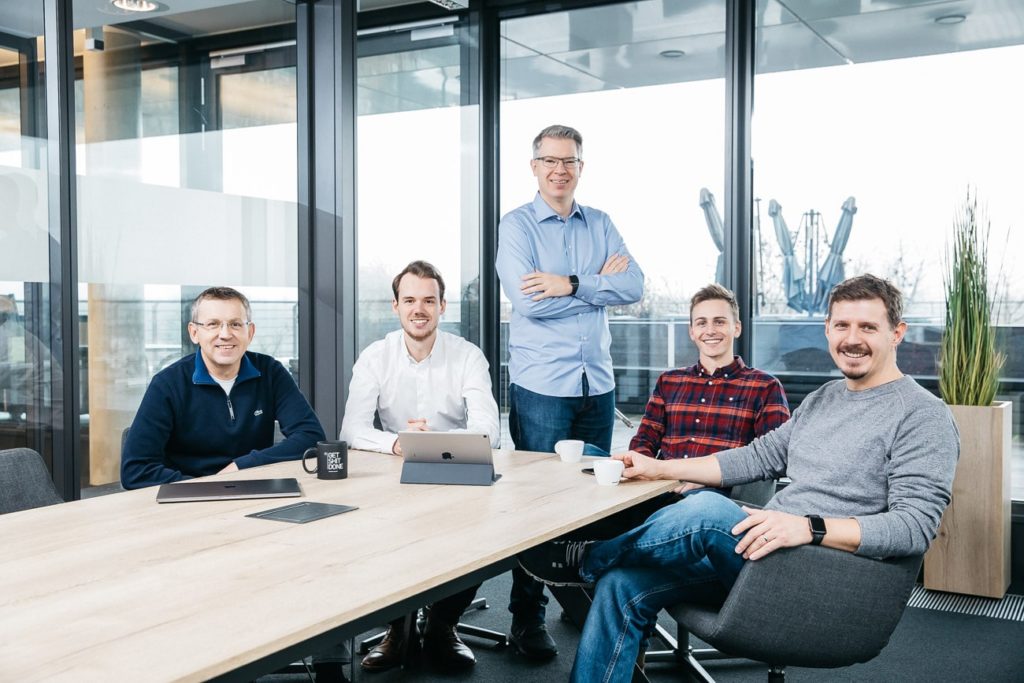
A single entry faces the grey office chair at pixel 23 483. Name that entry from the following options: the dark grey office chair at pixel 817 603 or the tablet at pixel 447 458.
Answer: the dark grey office chair

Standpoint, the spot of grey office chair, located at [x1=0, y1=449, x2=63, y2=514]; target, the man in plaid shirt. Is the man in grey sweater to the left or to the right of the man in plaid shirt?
right

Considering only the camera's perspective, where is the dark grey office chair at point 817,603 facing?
facing to the left of the viewer

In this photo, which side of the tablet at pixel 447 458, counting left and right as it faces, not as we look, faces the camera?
back

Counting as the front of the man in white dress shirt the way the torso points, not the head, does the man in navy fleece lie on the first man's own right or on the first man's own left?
on the first man's own right

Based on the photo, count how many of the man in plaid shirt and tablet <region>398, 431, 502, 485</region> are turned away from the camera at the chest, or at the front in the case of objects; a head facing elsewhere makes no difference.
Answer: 1

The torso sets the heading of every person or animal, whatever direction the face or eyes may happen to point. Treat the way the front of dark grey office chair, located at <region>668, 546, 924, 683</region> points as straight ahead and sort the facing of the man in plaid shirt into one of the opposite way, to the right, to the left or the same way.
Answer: to the left

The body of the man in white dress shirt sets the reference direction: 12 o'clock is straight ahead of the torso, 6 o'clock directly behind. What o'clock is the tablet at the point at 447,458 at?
The tablet is roughly at 12 o'clock from the man in white dress shirt.
